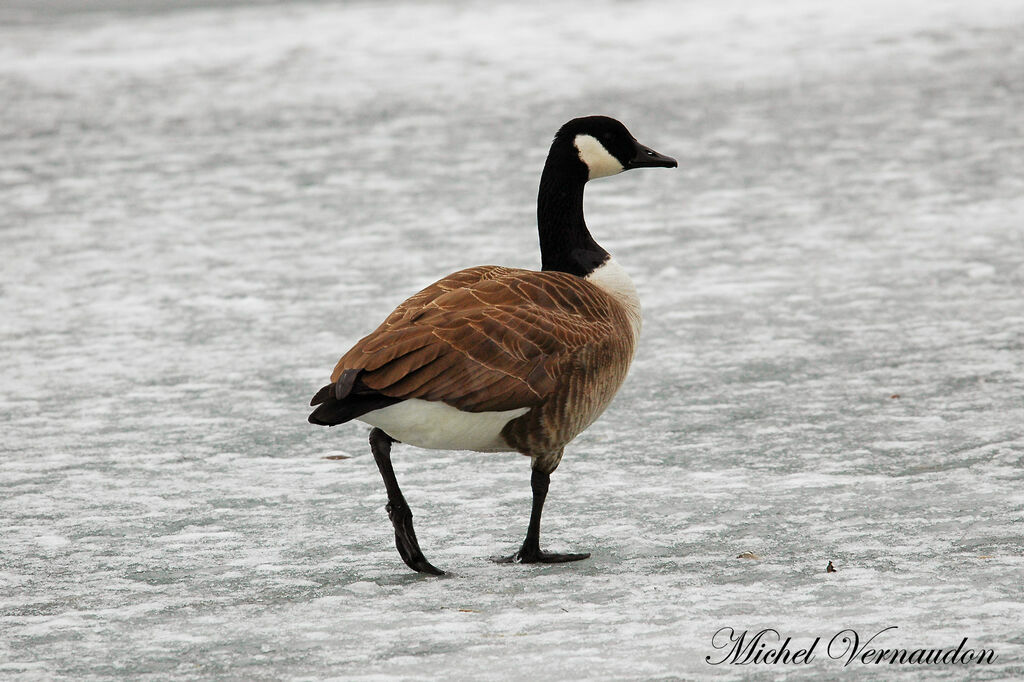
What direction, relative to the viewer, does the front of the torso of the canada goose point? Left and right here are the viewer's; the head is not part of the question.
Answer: facing to the right of the viewer
